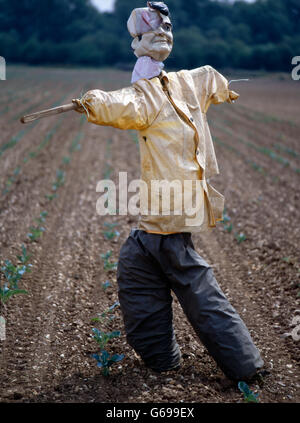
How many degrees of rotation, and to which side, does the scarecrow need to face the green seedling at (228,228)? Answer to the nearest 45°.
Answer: approximately 135° to its left

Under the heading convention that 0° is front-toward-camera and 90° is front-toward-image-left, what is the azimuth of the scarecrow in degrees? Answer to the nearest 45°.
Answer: approximately 315°

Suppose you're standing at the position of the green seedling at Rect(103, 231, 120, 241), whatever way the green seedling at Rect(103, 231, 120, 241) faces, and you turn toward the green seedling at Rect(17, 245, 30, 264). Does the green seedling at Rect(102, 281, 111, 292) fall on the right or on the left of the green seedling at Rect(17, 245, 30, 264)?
left

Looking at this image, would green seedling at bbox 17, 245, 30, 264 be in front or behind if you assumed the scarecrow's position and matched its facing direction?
behind

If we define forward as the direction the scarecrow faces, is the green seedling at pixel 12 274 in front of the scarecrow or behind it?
behind

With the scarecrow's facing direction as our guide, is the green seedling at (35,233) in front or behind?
behind

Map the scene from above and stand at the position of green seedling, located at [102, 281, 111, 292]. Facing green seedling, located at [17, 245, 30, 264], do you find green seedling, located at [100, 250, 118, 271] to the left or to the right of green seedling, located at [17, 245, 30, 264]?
right
